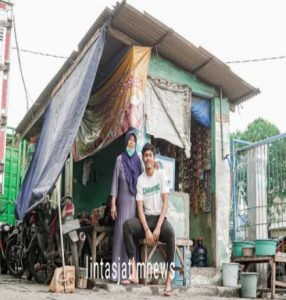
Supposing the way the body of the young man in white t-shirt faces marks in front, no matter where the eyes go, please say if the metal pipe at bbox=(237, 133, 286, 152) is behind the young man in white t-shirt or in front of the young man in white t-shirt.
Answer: behind

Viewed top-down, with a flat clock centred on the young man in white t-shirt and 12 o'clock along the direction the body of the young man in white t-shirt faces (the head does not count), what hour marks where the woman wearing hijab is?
The woman wearing hijab is roughly at 5 o'clock from the young man in white t-shirt.

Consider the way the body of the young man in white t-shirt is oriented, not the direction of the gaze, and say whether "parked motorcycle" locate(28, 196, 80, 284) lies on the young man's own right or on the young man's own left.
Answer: on the young man's own right

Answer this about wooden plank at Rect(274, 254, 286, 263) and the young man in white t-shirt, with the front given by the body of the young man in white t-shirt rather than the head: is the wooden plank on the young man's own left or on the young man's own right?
on the young man's own left

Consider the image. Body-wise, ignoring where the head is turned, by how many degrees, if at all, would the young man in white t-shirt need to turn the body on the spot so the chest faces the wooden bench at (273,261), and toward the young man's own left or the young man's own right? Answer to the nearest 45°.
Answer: approximately 135° to the young man's own left

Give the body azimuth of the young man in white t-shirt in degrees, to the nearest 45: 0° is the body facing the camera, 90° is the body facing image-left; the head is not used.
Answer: approximately 0°
